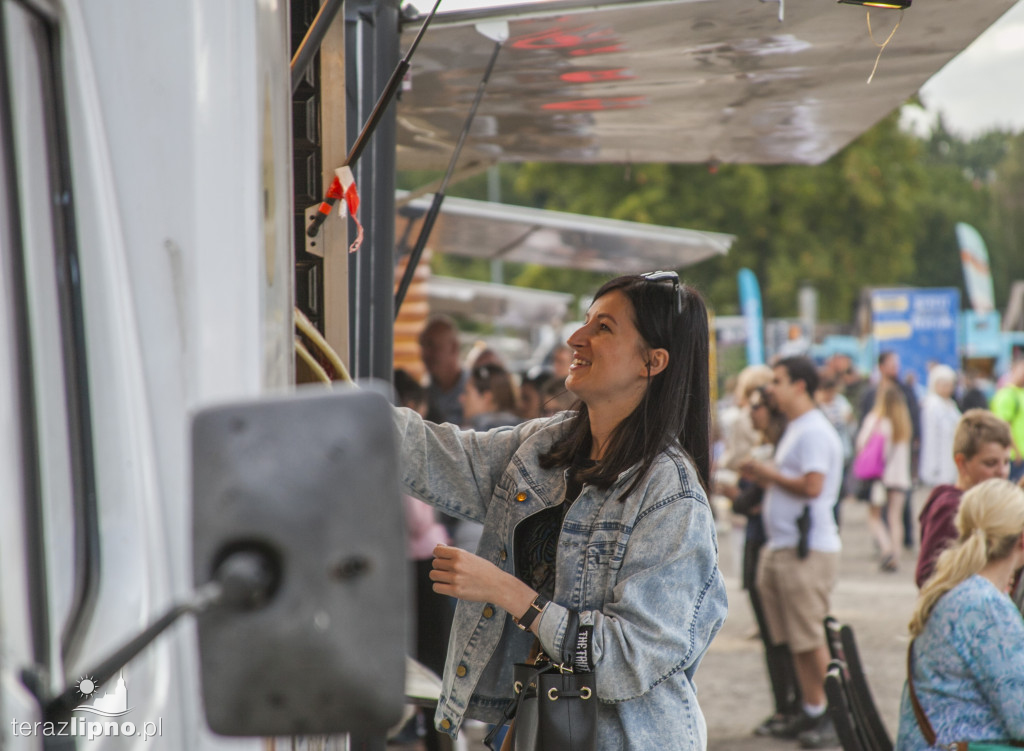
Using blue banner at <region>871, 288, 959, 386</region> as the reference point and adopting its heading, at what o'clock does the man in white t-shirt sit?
The man in white t-shirt is roughly at 12 o'clock from the blue banner.

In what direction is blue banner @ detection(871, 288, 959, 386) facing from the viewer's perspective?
toward the camera

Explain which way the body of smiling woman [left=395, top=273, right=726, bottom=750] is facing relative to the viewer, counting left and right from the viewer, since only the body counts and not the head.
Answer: facing the viewer and to the left of the viewer

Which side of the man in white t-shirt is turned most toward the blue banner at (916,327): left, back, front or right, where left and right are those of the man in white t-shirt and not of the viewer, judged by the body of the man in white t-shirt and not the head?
right

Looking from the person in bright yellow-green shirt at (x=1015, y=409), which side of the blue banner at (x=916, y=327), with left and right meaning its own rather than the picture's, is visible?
front

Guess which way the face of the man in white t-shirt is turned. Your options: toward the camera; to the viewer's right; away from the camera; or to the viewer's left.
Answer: to the viewer's left

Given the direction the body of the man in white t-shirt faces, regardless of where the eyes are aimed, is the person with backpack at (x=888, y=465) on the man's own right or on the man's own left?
on the man's own right

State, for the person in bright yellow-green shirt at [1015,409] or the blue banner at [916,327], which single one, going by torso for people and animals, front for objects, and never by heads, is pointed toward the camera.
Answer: the blue banner

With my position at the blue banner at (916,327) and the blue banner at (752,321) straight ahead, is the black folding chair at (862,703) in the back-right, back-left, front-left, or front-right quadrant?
front-left

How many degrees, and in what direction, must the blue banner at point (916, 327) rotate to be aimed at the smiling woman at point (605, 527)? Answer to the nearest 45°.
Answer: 0° — it already faces them

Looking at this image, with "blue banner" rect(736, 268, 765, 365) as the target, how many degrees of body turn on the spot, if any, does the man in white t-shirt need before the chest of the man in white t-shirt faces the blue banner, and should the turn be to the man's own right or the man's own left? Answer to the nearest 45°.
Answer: approximately 90° to the man's own right

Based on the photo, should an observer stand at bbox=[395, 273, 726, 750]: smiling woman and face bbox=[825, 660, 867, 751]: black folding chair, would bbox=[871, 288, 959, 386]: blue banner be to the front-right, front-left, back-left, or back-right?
front-left

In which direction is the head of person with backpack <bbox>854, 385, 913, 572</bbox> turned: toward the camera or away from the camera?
away from the camera

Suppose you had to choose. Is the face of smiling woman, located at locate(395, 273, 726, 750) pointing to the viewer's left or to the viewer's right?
to the viewer's left
